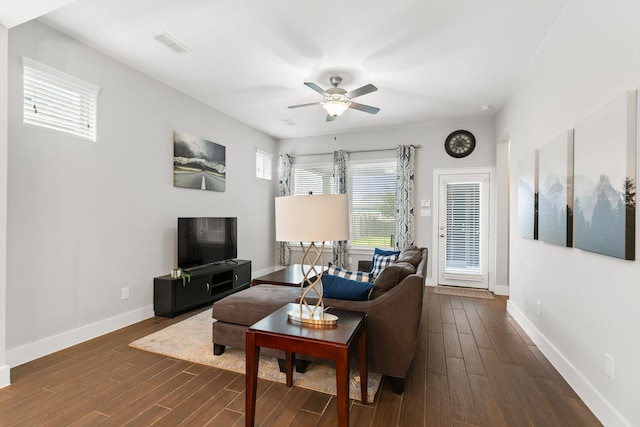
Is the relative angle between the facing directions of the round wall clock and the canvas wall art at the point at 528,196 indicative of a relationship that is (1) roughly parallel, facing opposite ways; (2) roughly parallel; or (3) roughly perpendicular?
roughly perpendicular

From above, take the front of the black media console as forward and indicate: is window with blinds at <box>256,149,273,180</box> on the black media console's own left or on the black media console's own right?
on the black media console's own left

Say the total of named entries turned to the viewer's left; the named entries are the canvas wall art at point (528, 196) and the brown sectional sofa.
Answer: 2

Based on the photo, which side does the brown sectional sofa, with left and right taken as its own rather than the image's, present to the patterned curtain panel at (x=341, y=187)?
right

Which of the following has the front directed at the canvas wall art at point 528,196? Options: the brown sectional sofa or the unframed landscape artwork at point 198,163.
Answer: the unframed landscape artwork

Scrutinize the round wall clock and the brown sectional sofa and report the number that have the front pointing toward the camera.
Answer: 1

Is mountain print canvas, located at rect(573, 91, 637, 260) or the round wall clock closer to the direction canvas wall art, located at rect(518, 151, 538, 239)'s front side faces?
the round wall clock

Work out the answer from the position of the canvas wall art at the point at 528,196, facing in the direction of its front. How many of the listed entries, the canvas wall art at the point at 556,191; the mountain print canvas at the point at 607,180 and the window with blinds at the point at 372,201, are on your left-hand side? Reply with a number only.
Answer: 2

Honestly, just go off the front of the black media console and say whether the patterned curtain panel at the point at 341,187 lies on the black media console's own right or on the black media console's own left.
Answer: on the black media console's own left

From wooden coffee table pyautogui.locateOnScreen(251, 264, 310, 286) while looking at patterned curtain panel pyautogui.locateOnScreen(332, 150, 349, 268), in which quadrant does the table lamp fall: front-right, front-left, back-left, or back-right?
back-right

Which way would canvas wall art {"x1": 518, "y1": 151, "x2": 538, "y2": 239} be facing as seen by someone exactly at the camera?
facing to the left of the viewer
